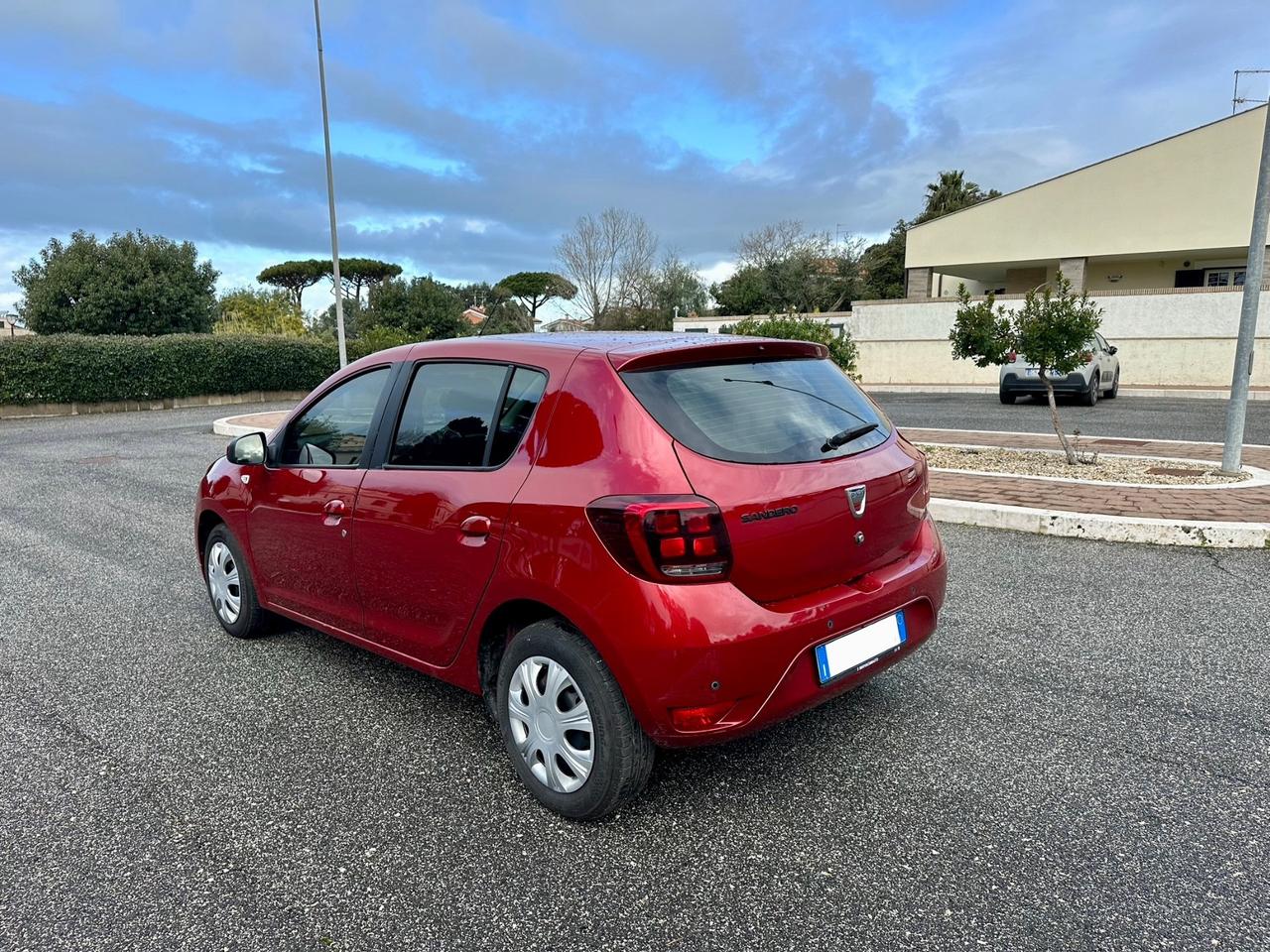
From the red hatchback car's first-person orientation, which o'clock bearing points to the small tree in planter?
The small tree in planter is roughly at 3 o'clock from the red hatchback car.

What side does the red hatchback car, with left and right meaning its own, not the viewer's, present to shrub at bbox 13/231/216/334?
front

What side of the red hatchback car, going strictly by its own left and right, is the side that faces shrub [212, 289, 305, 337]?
front

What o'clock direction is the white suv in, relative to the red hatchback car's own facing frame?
The white suv is roughly at 3 o'clock from the red hatchback car.

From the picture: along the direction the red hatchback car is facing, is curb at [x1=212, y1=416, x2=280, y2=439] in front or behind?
in front

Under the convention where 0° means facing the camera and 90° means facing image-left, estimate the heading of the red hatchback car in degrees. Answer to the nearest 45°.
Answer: approximately 135°

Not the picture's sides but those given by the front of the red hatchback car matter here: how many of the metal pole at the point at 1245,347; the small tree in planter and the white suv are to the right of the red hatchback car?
3

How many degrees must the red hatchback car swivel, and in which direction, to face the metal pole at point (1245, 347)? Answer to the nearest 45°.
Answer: approximately 90° to its right

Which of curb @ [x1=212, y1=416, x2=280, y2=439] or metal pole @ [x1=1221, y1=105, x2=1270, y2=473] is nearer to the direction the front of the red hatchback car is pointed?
the curb
